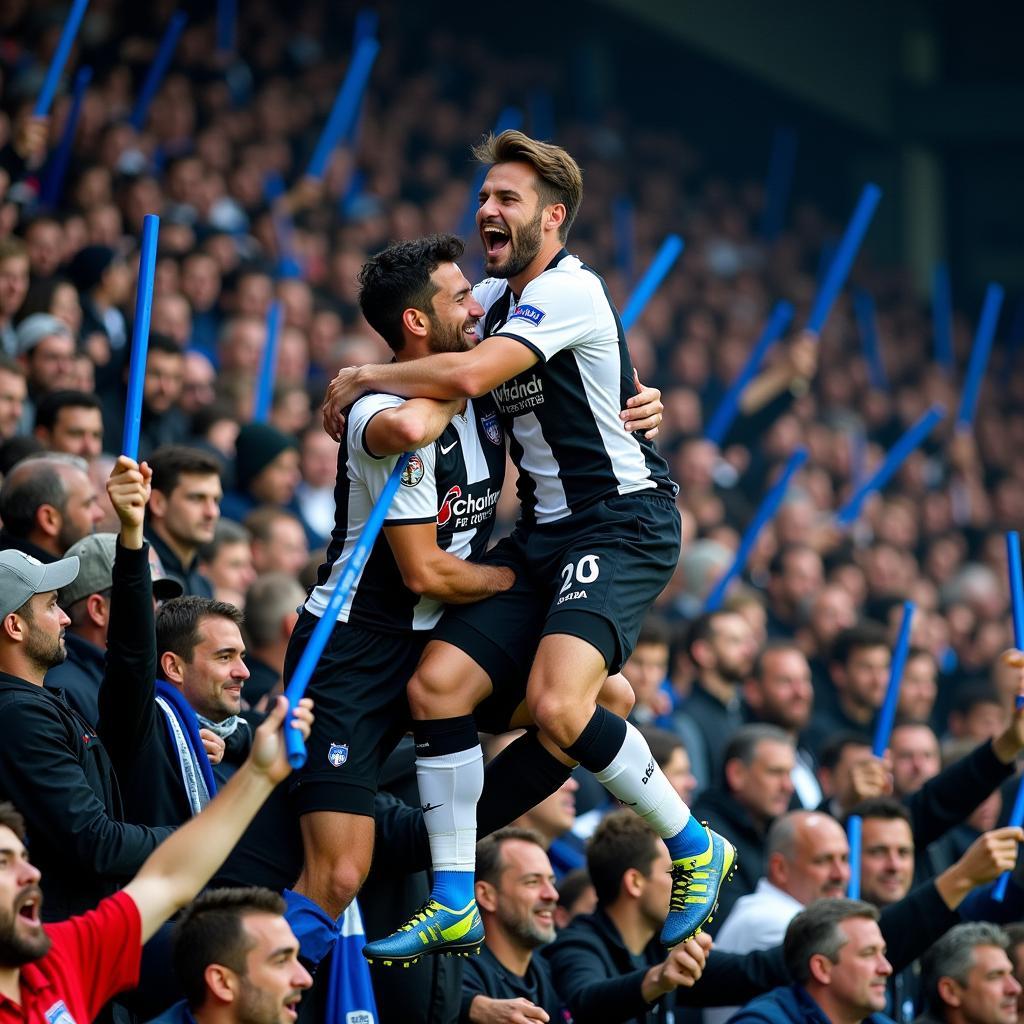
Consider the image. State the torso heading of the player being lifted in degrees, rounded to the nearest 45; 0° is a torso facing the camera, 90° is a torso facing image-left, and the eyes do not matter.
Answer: approximately 45°

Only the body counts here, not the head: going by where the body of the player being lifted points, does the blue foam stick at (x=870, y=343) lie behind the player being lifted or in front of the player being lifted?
behind

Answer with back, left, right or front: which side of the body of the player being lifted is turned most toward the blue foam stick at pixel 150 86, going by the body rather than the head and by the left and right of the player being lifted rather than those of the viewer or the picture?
right

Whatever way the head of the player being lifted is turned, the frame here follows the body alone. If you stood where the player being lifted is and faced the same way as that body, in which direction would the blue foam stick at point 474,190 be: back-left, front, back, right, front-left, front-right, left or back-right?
back-right

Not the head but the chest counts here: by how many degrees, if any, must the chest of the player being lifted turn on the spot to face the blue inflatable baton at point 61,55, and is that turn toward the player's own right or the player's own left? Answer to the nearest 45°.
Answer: approximately 90° to the player's own right

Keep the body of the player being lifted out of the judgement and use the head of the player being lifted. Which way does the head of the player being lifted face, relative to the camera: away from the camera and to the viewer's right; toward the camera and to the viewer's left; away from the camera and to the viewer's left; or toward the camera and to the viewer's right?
toward the camera and to the viewer's left

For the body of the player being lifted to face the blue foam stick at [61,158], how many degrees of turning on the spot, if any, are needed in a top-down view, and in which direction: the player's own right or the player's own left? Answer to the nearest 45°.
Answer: approximately 90° to the player's own right

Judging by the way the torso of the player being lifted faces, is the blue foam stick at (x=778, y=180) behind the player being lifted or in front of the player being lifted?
behind

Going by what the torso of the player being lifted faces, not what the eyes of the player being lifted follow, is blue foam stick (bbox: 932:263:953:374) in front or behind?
behind
